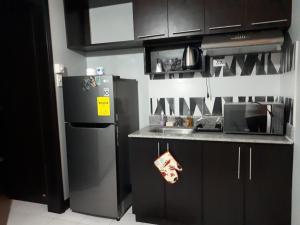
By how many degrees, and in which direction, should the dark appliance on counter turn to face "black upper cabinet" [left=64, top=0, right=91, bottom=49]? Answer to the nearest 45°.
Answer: approximately 90° to its right

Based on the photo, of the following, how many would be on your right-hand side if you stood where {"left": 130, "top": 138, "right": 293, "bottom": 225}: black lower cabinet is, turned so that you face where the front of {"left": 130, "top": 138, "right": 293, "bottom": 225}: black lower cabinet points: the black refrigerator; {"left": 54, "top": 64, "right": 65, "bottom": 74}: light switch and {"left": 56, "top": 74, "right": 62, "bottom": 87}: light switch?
3

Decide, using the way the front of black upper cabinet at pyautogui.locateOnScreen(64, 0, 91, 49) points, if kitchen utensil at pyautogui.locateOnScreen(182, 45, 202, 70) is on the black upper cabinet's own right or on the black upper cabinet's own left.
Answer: on the black upper cabinet's own left

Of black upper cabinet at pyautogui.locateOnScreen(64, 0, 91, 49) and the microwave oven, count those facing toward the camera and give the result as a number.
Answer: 2

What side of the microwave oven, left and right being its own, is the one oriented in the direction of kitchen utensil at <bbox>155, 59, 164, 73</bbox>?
right

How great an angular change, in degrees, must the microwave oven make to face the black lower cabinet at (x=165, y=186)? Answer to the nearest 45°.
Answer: approximately 45° to its right
